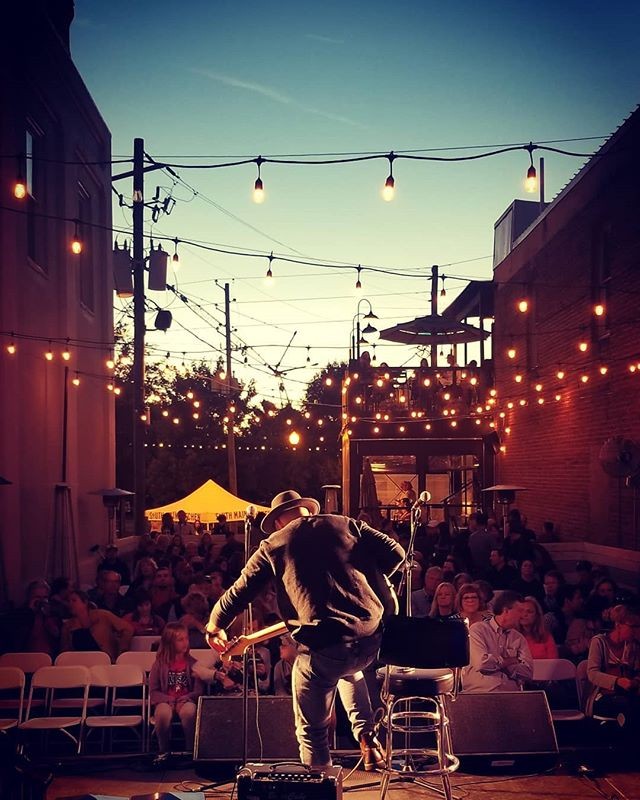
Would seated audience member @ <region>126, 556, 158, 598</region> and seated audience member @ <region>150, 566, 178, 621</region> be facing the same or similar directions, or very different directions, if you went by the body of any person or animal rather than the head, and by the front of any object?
same or similar directions

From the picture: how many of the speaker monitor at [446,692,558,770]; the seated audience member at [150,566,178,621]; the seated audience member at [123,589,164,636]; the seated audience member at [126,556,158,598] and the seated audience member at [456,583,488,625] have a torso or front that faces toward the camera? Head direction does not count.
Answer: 5

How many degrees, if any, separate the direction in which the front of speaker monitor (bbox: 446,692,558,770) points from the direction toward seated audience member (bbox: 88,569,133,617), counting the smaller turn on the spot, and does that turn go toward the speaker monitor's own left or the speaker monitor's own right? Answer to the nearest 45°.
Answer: approximately 135° to the speaker monitor's own right

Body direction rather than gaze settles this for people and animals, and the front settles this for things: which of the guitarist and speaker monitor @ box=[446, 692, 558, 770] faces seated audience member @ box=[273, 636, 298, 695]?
the guitarist

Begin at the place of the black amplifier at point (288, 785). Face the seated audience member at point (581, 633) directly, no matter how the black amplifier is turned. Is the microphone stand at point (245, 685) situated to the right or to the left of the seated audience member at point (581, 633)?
left

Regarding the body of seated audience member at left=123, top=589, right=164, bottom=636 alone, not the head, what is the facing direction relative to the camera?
toward the camera

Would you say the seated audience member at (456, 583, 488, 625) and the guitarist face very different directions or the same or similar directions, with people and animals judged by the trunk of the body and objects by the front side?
very different directions

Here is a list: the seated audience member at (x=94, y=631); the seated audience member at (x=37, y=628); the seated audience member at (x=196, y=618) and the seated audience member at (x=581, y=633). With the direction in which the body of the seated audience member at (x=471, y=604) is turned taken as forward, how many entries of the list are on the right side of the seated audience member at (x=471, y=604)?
3

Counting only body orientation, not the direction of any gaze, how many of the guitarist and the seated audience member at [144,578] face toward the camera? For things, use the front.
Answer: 1

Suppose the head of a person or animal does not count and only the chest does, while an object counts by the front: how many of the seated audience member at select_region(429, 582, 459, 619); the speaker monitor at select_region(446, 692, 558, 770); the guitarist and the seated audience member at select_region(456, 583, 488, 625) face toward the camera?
3

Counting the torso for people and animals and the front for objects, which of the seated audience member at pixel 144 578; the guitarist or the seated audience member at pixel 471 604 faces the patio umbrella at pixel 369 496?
the guitarist

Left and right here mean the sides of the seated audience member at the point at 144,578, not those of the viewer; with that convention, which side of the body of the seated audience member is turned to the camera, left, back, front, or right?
front

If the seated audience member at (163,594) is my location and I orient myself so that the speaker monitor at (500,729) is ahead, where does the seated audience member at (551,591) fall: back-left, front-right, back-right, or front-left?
front-left

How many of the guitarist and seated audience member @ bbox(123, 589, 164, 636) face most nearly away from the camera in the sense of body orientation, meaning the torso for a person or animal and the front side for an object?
1
